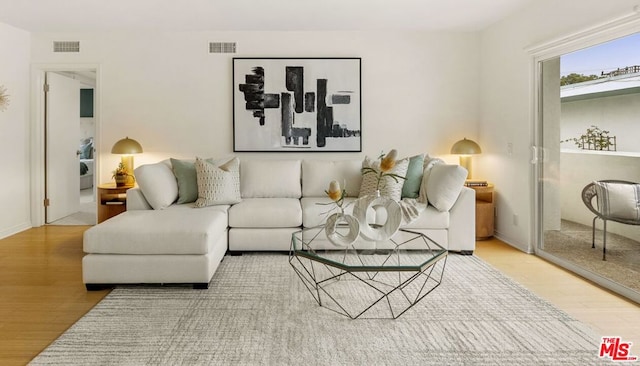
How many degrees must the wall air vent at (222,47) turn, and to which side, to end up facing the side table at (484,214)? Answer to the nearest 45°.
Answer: approximately 45° to its left

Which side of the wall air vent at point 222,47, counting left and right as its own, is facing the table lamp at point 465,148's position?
left

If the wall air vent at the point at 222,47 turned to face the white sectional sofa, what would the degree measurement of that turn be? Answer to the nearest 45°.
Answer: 0° — it already faces it

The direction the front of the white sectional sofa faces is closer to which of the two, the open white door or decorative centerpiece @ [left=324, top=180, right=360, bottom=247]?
the decorative centerpiece

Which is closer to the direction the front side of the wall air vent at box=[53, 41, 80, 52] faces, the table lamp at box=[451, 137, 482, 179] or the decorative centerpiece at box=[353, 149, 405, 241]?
the decorative centerpiece

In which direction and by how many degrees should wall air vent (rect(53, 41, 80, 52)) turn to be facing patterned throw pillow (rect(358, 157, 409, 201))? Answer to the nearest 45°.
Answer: approximately 45° to its left

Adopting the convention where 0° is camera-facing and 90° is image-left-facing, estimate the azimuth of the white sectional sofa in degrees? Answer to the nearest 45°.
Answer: approximately 0°

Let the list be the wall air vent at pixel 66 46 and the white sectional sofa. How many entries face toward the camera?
2

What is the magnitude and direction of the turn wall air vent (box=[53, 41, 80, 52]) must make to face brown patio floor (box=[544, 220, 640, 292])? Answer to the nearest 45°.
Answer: approximately 45° to its left

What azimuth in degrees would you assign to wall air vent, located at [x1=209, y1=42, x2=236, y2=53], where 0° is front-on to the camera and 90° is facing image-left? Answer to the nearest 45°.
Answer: approximately 0°
